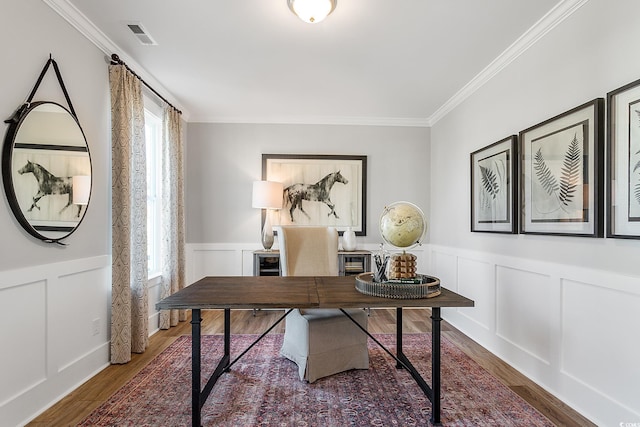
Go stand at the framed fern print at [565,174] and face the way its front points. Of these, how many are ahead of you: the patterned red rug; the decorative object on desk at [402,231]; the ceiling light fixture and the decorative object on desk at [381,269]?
4

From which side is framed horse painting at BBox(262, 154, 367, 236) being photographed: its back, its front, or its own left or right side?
front

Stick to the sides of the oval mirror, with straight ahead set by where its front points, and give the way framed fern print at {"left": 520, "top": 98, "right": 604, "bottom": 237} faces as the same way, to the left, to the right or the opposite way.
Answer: the opposite way

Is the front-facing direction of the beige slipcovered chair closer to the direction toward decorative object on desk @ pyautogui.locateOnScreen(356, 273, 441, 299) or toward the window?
the decorative object on desk

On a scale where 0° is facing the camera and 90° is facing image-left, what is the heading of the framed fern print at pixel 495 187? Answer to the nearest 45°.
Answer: approximately 45°

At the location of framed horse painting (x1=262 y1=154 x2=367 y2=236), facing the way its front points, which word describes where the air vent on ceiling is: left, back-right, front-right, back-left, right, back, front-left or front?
front-right

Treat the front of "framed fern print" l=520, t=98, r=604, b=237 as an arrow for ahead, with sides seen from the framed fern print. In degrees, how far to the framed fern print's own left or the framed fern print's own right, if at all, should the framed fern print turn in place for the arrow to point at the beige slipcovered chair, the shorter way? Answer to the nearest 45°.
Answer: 0° — it already faces it

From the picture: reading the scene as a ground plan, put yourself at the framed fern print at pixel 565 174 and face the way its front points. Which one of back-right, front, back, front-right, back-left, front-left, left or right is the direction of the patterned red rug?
front

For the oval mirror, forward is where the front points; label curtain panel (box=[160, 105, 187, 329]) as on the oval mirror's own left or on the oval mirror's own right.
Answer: on the oval mirror's own left

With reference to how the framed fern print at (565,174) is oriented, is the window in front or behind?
in front

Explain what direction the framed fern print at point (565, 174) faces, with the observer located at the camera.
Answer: facing the viewer and to the left of the viewer

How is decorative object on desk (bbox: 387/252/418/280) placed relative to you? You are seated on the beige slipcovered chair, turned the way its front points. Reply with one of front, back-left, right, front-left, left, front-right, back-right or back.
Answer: front

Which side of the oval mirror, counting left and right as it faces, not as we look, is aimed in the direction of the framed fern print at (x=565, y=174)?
front

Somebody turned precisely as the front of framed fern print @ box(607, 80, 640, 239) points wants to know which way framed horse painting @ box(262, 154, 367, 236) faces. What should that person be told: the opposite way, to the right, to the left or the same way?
to the left

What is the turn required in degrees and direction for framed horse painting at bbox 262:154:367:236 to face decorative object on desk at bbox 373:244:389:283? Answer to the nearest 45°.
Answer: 0° — it already faces it

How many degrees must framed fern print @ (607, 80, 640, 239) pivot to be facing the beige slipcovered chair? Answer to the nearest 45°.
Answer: approximately 45° to its right
